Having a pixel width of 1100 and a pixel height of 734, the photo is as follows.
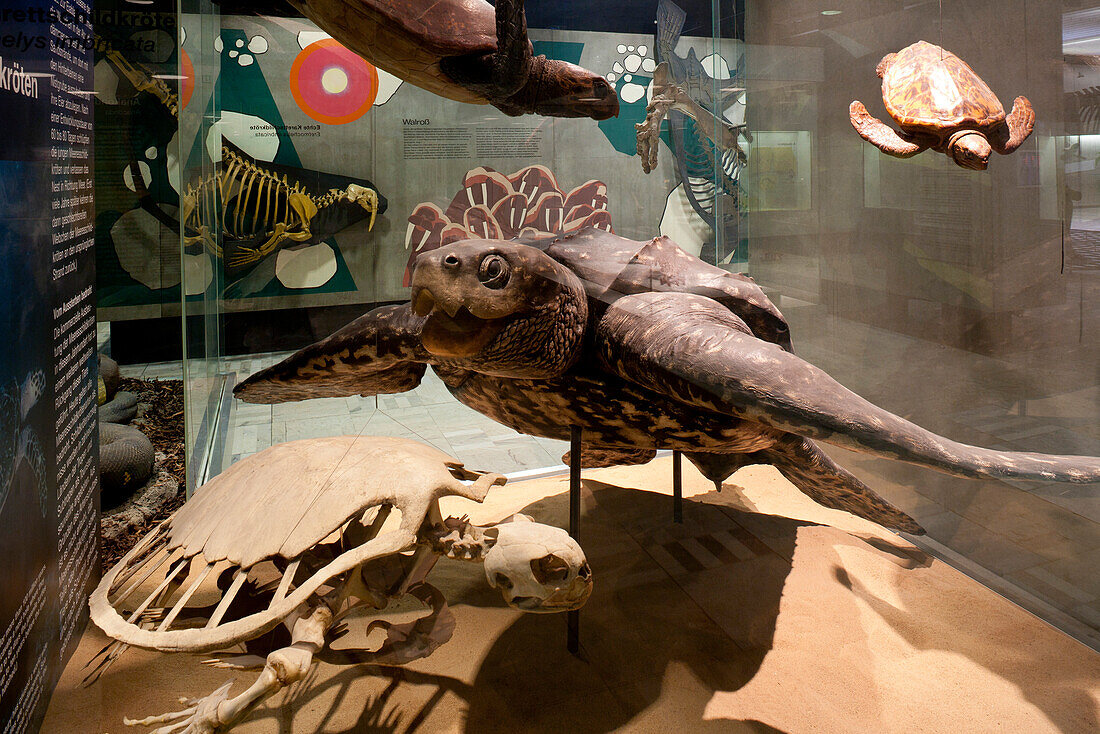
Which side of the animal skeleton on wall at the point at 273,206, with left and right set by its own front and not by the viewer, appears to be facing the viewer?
right

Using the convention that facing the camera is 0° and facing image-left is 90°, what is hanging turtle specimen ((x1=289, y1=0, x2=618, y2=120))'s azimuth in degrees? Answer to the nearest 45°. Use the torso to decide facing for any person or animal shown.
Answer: approximately 270°

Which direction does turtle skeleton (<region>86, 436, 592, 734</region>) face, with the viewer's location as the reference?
facing the viewer and to the right of the viewer

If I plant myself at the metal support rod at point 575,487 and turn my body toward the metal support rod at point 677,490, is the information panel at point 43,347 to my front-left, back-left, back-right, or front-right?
back-left

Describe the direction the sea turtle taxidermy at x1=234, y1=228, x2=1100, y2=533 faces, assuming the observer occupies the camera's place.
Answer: facing the viewer and to the left of the viewer

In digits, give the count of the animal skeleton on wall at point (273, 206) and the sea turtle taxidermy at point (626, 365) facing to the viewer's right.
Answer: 1
